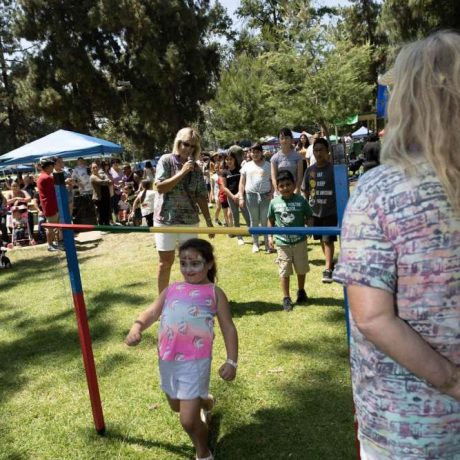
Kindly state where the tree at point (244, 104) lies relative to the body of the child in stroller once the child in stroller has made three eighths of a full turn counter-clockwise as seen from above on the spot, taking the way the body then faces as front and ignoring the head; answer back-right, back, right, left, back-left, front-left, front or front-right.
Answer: front

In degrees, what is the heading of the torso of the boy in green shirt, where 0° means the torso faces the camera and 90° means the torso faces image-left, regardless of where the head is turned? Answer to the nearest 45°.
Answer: approximately 0°

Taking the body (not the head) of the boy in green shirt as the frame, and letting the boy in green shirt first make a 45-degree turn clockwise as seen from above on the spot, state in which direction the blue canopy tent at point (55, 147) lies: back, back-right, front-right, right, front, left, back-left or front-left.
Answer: right

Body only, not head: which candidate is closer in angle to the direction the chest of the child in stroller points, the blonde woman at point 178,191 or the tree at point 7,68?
the blonde woman

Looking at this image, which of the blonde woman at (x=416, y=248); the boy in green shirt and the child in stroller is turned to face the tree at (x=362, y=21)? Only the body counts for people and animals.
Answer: the blonde woman

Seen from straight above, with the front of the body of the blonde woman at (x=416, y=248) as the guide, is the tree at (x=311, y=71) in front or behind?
in front

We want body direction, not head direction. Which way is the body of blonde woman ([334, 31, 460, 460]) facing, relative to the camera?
away from the camera

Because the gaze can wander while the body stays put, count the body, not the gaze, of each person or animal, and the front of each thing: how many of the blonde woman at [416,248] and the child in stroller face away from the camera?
1

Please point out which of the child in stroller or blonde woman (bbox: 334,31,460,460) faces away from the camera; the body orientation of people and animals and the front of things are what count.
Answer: the blonde woman

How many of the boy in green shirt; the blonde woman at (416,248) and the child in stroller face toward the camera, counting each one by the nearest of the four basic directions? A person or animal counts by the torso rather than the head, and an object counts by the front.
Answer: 2

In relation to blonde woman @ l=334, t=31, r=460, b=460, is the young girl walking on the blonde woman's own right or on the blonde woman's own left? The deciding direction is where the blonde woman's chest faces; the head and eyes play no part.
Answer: on the blonde woman's own left

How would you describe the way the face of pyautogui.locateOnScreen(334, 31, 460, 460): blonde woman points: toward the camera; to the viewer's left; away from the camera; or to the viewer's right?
away from the camera

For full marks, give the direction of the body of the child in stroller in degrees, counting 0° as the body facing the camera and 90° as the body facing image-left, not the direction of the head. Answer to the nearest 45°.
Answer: approximately 0°

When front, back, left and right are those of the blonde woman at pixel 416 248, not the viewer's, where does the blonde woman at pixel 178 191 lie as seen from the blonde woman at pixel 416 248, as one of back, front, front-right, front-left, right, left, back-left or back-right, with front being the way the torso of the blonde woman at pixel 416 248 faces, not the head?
front-left
